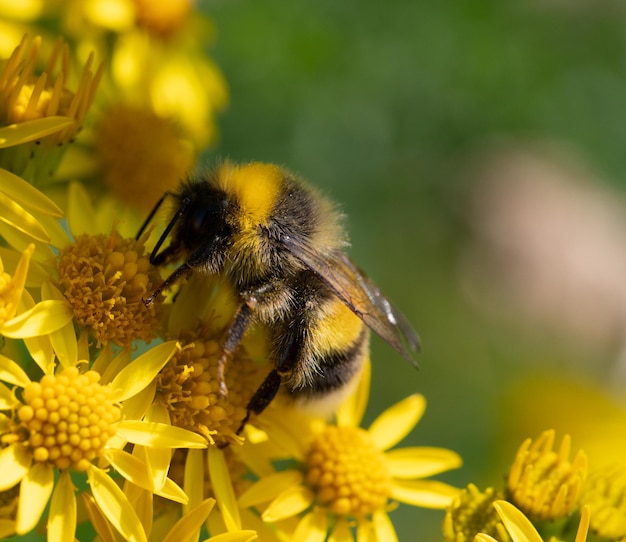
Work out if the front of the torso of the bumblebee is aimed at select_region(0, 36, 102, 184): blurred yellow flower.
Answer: yes

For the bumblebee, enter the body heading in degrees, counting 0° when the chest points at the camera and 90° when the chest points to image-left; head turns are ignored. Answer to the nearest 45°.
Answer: approximately 90°

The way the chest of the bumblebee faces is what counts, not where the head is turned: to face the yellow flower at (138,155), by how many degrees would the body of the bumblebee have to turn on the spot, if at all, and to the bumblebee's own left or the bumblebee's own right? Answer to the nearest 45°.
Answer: approximately 45° to the bumblebee's own right

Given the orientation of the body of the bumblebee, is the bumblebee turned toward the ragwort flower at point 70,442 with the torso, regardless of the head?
no

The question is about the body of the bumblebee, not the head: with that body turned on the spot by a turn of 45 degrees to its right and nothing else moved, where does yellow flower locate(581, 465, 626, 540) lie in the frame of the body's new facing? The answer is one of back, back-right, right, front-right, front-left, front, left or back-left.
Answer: back-right

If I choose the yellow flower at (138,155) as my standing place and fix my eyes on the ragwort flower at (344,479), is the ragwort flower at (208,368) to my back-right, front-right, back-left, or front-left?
front-right

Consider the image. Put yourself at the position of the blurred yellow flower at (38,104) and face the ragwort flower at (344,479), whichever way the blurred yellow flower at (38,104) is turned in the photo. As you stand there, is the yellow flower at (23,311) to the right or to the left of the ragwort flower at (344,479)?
right

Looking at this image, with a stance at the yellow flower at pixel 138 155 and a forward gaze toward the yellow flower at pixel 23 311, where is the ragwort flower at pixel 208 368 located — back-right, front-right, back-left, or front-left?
front-left

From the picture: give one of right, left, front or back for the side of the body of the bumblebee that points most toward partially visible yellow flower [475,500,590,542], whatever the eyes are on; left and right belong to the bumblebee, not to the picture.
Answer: back

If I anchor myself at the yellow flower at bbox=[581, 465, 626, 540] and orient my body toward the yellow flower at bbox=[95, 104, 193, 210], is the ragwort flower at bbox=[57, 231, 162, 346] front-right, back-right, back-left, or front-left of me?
front-left

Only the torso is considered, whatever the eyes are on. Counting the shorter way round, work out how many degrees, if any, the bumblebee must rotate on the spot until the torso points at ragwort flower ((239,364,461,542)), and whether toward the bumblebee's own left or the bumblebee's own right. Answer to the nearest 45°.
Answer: approximately 180°

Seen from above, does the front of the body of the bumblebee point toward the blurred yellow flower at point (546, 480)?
no

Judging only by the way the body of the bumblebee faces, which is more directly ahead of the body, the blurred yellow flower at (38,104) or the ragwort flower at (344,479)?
the blurred yellow flower

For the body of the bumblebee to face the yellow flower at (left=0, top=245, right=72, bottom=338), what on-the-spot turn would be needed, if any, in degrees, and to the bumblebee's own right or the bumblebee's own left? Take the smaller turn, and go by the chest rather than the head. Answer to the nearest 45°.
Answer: approximately 45° to the bumblebee's own left

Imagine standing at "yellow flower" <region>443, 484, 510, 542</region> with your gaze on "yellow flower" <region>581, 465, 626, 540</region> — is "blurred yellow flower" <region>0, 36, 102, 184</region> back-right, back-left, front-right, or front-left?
back-left
